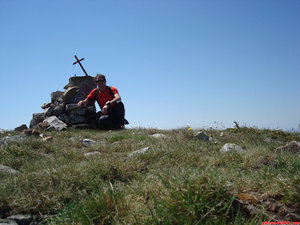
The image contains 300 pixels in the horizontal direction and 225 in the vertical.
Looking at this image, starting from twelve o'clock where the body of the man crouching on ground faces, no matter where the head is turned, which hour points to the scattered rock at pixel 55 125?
The scattered rock is roughly at 3 o'clock from the man crouching on ground.

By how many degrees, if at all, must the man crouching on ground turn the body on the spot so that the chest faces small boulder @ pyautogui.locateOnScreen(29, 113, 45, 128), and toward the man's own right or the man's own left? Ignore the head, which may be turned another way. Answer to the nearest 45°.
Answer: approximately 135° to the man's own right

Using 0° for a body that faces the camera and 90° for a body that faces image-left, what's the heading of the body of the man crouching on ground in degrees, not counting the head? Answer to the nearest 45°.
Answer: approximately 0°

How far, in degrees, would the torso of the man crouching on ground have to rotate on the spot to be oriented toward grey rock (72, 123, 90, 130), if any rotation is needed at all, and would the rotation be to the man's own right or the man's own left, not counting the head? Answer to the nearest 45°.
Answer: approximately 135° to the man's own right

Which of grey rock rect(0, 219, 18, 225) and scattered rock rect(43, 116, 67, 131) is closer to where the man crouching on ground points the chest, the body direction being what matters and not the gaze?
the grey rock

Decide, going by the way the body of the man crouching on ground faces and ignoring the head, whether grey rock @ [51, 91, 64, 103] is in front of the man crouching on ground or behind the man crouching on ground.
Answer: behind

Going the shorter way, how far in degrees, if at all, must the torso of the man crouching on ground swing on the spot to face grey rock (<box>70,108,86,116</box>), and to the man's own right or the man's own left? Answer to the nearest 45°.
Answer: approximately 135° to the man's own right

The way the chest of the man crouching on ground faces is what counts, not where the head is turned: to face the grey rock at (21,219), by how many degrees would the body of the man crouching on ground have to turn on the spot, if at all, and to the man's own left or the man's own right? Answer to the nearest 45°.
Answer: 0° — they already face it
